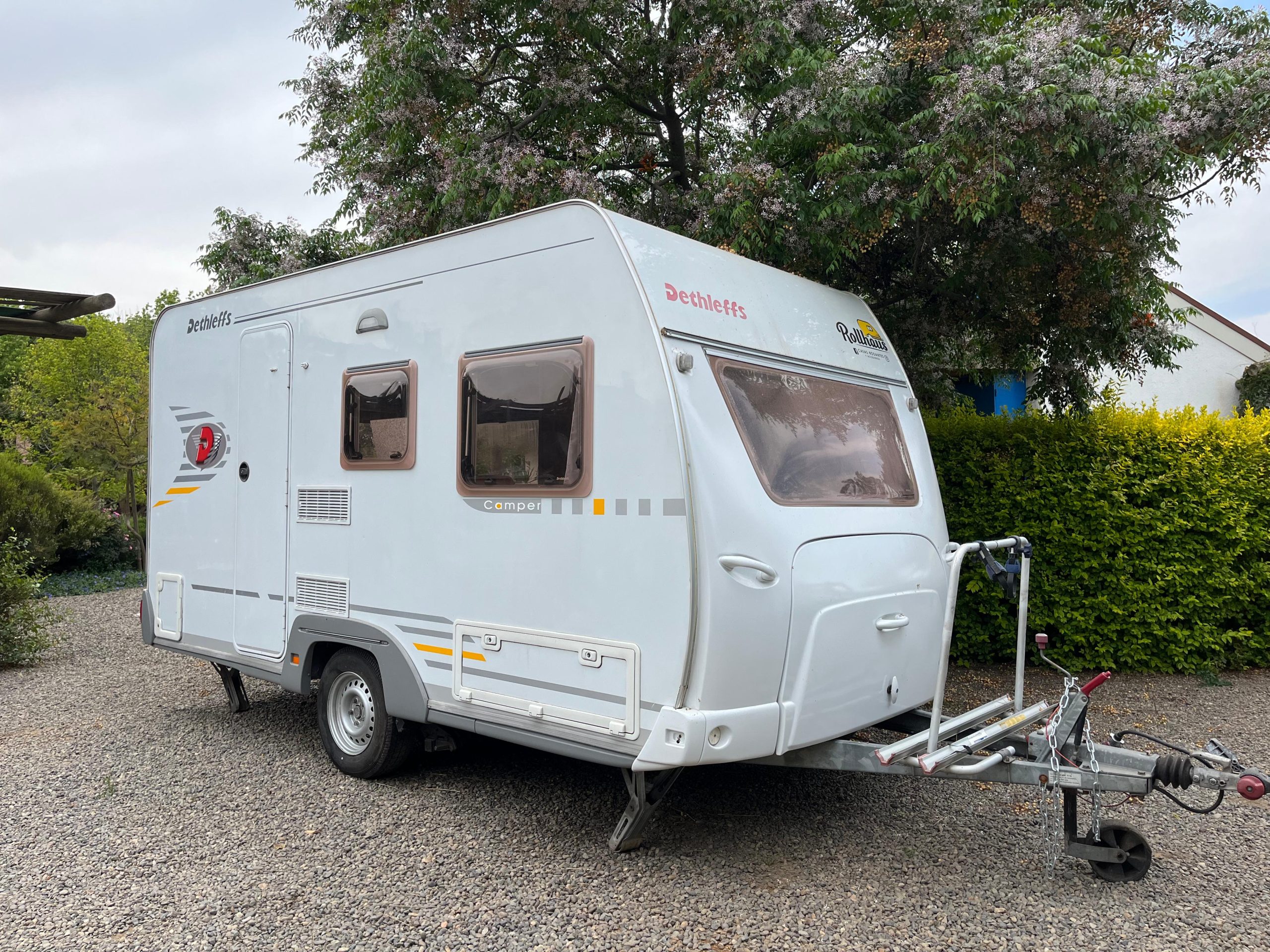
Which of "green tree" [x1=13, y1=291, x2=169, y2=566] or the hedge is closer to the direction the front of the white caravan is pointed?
the hedge

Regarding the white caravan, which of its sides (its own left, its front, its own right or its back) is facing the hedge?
left

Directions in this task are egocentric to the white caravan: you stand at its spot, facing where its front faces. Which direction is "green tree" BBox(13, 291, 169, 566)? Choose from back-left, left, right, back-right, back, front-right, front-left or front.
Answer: back

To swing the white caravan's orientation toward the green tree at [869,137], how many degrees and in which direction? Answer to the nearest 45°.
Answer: approximately 90° to its left
